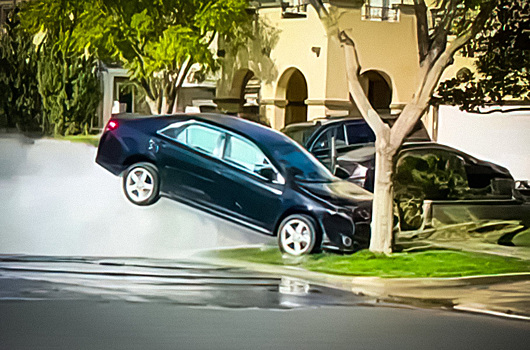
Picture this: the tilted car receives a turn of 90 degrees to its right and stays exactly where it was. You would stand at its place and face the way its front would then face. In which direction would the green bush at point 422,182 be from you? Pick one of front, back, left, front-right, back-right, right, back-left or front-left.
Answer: back-left

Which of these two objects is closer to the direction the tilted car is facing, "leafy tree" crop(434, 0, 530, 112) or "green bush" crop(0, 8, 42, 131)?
the leafy tree

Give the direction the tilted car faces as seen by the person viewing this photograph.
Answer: facing the viewer and to the right of the viewer

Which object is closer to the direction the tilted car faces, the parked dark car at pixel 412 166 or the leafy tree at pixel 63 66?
the parked dark car

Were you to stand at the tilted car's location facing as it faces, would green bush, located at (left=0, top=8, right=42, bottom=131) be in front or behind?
behind

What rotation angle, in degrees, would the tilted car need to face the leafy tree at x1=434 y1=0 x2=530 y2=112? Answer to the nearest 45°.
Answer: approximately 45° to its left
